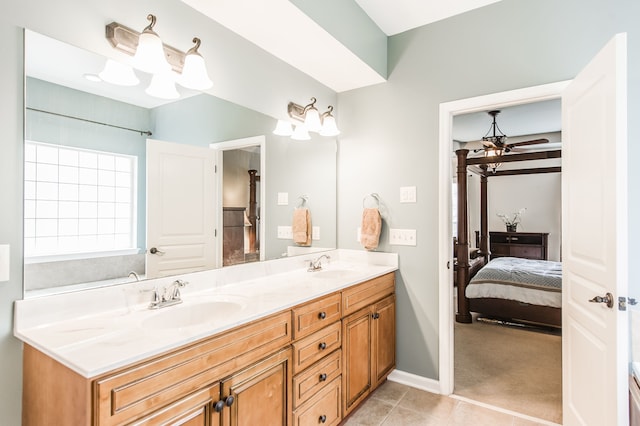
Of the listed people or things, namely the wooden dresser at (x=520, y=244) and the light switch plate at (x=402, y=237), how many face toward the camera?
2

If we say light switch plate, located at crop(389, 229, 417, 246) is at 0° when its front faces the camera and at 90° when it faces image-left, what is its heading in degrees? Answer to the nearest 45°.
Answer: approximately 0°

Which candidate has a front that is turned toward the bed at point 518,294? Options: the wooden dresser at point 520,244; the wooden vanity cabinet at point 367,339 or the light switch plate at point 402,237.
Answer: the wooden dresser

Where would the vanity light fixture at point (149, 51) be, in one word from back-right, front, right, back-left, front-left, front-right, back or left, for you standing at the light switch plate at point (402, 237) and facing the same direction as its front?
front-right

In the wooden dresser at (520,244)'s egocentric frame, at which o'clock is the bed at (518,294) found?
The bed is roughly at 12 o'clock from the wooden dresser.

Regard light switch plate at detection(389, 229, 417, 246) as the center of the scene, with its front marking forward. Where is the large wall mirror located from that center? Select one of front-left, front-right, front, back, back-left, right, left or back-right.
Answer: front-right
